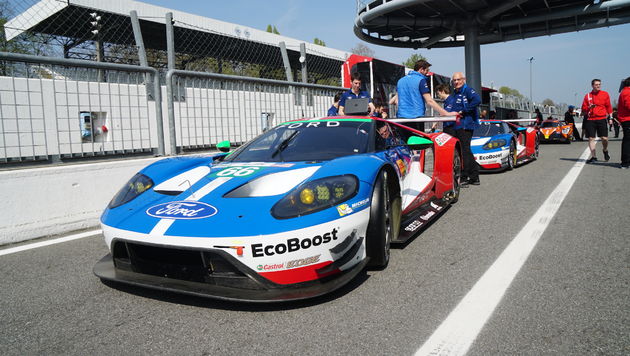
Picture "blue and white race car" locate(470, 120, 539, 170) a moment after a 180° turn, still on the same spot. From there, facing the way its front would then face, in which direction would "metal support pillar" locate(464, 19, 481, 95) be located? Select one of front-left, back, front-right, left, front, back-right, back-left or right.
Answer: front-left

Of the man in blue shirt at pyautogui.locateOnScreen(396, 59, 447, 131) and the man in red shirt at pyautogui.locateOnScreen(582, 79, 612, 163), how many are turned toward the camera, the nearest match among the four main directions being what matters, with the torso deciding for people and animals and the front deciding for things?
1

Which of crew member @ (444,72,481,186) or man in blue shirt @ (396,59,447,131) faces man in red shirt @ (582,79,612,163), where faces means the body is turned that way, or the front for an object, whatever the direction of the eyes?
the man in blue shirt

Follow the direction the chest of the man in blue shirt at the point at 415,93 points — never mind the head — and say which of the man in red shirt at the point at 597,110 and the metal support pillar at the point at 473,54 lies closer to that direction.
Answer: the man in red shirt

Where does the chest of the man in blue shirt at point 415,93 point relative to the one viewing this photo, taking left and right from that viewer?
facing away from the viewer and to the right of the viewer

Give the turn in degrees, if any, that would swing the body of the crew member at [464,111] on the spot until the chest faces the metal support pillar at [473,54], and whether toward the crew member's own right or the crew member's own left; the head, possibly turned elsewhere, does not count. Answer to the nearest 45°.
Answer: approximately 135° to the crew member's own right
